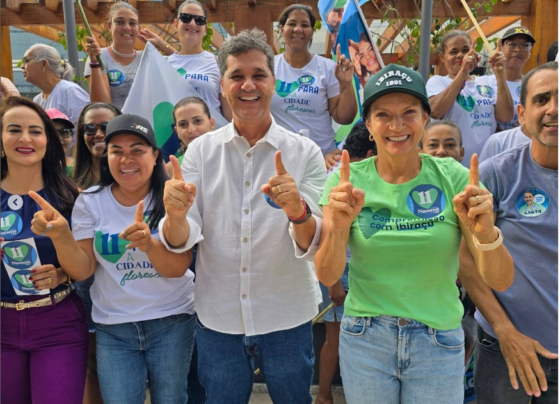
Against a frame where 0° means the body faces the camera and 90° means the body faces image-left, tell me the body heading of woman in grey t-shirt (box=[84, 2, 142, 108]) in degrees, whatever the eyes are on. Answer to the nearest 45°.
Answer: approximately 0°

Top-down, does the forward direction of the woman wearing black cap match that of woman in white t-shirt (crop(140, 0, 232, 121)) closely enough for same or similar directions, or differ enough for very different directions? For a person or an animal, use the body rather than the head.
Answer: same or similar directions

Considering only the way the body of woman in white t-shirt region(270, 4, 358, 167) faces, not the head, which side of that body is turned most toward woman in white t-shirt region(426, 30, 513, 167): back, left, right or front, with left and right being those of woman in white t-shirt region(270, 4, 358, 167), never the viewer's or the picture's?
left

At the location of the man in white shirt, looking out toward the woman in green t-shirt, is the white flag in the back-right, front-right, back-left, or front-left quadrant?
back-left

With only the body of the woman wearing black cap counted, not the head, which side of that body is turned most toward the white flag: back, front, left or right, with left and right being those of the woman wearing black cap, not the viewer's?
back

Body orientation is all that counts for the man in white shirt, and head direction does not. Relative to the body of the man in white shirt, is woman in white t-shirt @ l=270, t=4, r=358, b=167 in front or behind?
behind

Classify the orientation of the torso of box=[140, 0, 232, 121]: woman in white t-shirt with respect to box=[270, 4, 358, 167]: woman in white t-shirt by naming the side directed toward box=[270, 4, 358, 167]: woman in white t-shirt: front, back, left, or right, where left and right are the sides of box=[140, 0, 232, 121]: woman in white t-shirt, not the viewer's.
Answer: left

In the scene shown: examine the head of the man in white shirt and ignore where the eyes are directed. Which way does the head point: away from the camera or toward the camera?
toward the camera

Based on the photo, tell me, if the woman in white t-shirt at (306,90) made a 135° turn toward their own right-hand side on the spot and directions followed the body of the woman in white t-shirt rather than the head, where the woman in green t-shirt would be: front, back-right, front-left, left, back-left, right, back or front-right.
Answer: back-left

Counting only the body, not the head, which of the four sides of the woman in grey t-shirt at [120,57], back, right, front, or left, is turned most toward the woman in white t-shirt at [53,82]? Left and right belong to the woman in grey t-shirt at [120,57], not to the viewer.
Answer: right

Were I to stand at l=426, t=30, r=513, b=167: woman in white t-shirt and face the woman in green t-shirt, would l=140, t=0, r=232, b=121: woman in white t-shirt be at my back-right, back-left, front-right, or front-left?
front-right

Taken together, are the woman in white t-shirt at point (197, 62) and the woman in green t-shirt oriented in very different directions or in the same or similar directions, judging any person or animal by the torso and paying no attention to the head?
same or similar directions

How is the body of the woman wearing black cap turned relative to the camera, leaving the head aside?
toward the camera

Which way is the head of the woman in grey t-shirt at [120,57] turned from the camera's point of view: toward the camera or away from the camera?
toward the camera

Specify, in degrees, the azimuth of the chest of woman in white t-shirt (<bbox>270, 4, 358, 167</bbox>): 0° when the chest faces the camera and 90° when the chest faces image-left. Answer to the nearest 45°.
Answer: approximately 0°

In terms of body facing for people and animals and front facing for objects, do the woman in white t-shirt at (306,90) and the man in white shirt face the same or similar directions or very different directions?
same or similar directions
